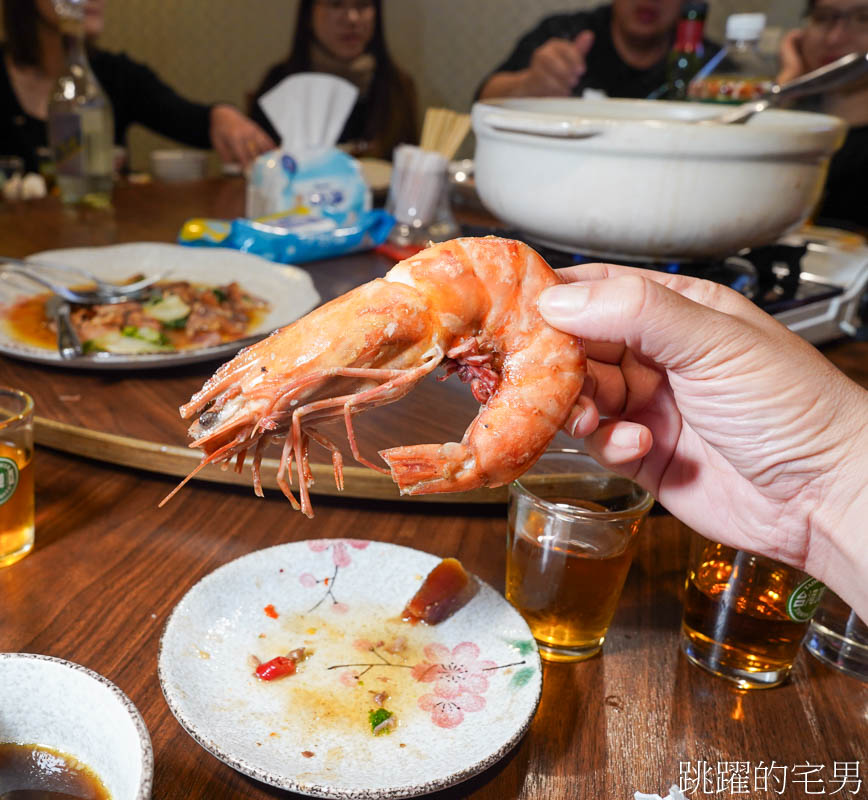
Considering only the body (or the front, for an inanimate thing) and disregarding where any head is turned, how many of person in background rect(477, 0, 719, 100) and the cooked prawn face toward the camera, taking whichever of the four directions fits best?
1

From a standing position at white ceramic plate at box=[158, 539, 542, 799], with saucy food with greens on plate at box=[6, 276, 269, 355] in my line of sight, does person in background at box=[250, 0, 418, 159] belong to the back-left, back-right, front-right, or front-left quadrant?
front-right

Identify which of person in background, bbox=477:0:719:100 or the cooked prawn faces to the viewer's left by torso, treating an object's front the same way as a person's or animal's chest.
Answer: the cooked prawn

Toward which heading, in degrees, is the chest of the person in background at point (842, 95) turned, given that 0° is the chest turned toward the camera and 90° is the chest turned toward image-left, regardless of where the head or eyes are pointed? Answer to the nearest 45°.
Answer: approximately 45°

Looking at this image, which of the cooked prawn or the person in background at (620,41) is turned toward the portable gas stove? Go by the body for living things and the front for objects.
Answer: the person in background

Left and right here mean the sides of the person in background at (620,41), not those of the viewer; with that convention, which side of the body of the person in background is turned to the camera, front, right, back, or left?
front

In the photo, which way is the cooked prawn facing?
to the viewer's left

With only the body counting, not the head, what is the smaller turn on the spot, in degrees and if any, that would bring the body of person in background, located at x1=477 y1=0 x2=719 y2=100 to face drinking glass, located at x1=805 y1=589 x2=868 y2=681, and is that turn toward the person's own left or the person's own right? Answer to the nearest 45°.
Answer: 0° — they already face it

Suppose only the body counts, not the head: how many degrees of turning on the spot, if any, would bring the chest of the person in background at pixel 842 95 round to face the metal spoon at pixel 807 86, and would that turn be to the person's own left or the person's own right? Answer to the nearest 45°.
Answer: approximately 45° to the person's own left

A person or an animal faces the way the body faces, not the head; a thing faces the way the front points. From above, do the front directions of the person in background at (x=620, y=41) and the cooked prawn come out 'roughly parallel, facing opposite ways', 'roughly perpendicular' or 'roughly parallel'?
roughly perpendicular

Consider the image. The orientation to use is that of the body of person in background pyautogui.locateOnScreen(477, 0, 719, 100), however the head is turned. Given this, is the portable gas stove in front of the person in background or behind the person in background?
in front

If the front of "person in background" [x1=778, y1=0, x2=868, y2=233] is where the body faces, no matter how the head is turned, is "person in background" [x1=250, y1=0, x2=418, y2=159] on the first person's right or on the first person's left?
on the first person's right

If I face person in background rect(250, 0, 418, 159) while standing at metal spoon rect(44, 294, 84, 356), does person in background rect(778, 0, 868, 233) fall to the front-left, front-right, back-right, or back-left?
front-right
